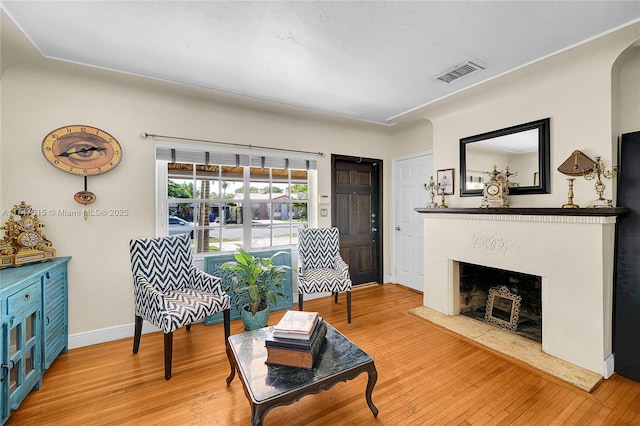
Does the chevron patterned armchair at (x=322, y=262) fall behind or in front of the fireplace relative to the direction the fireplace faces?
in front

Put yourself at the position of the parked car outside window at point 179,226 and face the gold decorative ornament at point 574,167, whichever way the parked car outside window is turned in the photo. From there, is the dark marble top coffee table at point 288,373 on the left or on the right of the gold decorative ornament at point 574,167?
right

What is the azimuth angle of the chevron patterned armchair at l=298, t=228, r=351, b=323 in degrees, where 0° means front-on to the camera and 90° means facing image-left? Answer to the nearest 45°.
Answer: approximately 0°

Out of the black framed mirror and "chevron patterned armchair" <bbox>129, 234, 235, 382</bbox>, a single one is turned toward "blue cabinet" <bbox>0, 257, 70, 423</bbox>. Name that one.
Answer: the black framed mirror

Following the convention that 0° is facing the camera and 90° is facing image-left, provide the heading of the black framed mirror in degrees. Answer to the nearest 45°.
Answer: approximately 45°

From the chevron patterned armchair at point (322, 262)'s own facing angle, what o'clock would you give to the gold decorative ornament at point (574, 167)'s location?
The gold decorative ornament is roughly at 10 o'clock from the chevron patterned armchair.

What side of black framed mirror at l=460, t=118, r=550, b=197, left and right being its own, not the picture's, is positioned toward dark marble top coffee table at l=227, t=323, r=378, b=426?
front

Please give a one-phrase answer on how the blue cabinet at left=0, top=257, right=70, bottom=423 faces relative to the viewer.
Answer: facing the viewer and to the right of the viewer

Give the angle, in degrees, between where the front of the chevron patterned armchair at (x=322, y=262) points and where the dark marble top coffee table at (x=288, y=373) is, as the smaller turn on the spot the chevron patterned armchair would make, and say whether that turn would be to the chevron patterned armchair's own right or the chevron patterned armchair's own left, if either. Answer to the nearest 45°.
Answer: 0° — it already faces it

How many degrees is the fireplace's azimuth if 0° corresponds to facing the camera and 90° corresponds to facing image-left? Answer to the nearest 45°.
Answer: approximately 45°

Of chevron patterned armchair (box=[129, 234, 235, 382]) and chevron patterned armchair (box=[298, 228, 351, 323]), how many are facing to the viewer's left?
0

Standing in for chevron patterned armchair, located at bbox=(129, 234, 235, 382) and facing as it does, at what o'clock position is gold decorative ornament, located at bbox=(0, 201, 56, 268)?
The gold decorative ornament is roughly at 5 o'clock from the chevron patterned armchair.

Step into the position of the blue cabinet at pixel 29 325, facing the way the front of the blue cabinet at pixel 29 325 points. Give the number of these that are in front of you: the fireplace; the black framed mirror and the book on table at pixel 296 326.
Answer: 3

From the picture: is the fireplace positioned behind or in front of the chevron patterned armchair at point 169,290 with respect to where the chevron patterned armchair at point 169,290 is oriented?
in front

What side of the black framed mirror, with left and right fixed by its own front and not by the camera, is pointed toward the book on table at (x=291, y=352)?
front

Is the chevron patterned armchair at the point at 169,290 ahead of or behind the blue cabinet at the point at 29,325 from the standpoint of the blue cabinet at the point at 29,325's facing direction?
ahead
